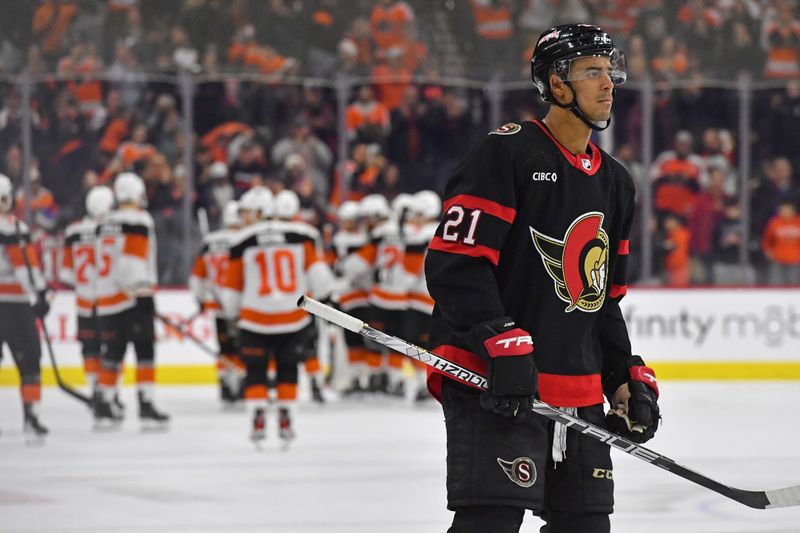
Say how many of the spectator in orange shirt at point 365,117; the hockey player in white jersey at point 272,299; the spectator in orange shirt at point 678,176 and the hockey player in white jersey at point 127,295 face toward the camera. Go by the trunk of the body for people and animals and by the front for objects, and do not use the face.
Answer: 2

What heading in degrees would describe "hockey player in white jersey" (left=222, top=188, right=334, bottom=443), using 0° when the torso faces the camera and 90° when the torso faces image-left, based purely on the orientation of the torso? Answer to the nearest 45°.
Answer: approximately 180°

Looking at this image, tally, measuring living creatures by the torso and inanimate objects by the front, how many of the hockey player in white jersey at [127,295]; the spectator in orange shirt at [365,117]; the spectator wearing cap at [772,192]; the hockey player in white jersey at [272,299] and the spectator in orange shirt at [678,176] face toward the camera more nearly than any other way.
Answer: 3

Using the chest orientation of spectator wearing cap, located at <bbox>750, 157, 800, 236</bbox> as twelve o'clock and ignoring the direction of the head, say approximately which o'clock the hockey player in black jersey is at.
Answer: The hockey player in black jersey is roughly at 12 o'clock from the spectator wearing cap.

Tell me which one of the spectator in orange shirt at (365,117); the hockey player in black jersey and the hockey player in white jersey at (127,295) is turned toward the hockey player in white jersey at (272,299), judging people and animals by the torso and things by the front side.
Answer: the spectator in orange shirt

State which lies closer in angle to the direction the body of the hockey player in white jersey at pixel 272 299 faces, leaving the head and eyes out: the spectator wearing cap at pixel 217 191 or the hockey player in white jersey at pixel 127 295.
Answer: the spectator wearing cap

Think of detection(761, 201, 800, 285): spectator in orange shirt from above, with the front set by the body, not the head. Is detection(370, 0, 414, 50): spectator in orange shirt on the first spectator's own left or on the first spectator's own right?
on the first spectator's own right

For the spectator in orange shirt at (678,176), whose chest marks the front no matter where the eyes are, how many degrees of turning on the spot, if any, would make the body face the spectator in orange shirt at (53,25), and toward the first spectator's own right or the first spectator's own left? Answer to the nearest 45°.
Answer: approximately 90° to the first spectator's own right

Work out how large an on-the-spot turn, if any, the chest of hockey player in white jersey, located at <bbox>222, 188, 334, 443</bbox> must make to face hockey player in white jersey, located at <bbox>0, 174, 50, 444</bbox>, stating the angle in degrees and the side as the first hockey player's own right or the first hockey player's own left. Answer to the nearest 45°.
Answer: approximately 90° to the first hockey player's own left
